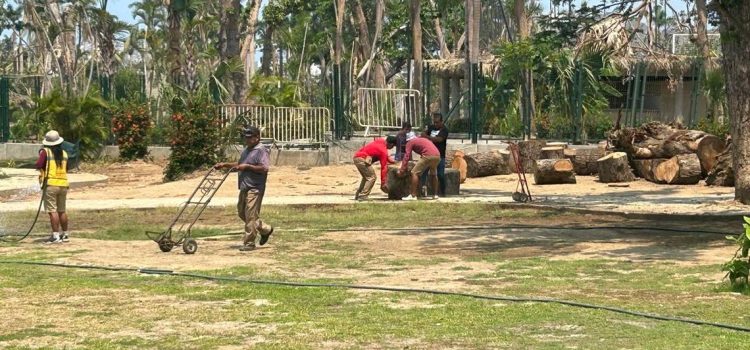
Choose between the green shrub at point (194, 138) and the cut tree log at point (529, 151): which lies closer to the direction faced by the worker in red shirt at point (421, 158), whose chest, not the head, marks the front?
the green shrub

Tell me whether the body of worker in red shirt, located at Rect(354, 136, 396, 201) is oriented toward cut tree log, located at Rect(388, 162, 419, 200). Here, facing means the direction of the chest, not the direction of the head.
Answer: yes

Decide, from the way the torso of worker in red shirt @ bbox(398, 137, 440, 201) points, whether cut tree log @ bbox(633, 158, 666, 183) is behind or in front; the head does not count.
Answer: behind

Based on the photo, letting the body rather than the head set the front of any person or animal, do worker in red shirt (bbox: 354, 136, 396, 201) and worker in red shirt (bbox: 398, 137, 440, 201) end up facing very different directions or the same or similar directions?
very different directions

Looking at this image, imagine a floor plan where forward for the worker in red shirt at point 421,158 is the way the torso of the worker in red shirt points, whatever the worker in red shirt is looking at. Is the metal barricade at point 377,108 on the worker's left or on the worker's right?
on the worker's right

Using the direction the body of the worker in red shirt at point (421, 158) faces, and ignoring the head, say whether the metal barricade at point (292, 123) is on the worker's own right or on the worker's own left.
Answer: on the worker's own right

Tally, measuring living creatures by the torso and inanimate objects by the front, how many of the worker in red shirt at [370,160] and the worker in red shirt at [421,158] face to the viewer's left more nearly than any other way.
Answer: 1

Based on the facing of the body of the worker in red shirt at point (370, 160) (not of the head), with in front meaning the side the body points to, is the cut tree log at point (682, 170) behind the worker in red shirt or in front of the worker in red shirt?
in front

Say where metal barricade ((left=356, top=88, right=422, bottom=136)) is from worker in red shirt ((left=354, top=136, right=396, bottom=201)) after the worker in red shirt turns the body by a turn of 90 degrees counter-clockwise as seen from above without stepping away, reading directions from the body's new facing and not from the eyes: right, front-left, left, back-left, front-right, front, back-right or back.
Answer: front

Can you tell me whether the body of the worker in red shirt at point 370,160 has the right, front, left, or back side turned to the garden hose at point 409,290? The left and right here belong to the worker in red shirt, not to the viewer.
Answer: right

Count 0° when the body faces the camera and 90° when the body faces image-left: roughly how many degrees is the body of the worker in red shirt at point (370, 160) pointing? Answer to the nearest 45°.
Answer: approximately 270°

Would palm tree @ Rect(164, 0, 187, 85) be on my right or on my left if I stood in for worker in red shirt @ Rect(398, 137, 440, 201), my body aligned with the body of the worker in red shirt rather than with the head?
on my right

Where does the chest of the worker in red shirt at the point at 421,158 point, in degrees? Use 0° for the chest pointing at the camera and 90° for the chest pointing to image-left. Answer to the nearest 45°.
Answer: approximately 90°

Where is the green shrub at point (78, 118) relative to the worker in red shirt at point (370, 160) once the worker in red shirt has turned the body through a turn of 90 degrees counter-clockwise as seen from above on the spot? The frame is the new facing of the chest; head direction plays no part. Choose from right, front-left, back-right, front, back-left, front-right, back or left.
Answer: front-left
